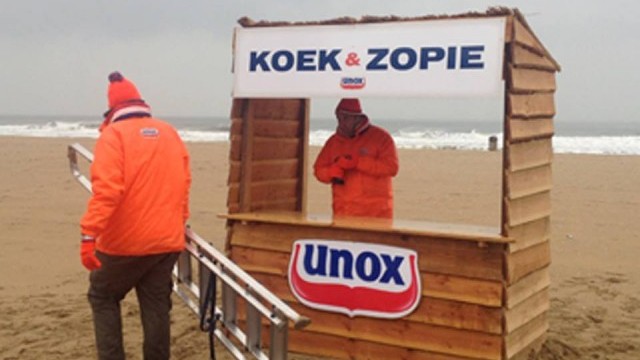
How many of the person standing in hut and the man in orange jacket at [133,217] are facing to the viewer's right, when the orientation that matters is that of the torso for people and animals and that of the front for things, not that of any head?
0

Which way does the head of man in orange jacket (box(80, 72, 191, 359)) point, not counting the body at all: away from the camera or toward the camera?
away from the camera

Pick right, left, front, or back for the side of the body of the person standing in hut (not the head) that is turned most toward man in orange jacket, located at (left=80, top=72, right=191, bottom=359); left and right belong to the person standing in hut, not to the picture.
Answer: front

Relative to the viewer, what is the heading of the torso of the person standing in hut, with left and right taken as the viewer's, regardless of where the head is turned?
facing the viewer and to the left of the viewer
